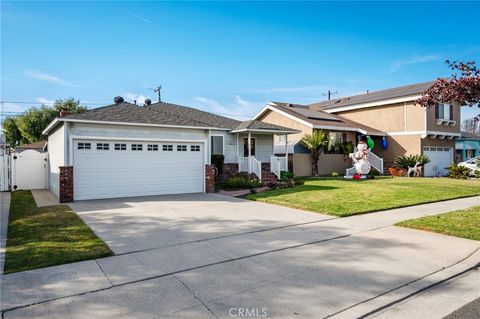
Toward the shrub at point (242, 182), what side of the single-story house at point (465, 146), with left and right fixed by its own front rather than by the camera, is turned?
right

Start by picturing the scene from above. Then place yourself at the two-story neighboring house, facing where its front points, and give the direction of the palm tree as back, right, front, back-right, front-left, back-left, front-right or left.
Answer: right

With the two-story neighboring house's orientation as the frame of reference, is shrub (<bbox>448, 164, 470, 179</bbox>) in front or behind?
in front

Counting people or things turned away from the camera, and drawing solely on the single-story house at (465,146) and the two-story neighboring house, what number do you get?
0

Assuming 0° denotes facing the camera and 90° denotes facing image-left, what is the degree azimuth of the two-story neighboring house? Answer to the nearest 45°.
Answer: approximately 315°

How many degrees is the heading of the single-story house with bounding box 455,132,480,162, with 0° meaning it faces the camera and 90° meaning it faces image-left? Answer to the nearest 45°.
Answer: approximately 315°

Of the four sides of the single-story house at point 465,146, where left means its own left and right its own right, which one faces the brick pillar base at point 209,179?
right

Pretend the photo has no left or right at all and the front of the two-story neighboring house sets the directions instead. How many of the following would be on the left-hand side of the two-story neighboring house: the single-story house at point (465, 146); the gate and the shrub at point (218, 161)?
1

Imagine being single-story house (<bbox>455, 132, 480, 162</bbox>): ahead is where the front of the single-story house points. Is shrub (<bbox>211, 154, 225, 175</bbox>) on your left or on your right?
on your right

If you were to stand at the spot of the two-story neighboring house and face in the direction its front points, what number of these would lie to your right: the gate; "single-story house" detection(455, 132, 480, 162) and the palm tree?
2
